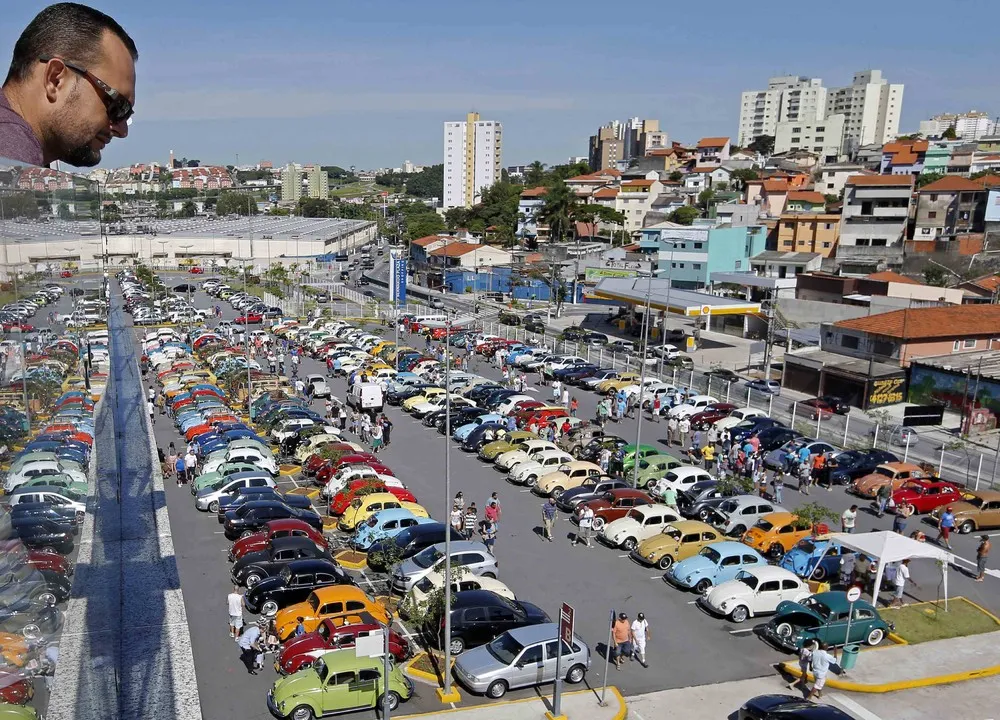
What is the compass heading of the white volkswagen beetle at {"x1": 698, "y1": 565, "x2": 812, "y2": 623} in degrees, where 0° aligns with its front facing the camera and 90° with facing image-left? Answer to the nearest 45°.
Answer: approximately 45°

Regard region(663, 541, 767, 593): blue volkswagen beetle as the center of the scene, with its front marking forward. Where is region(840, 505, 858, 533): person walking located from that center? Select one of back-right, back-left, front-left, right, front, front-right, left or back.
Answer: back

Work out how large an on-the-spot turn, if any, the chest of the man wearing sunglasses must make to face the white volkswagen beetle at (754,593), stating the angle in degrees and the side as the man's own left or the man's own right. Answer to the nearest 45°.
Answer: approximately 45° to the man's own left

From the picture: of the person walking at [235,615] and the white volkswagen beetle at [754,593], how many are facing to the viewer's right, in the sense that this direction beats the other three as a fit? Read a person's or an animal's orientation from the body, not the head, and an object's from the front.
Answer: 0

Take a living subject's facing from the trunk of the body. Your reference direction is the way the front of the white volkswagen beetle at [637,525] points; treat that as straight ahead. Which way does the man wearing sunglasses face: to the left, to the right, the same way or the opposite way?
the opposite way

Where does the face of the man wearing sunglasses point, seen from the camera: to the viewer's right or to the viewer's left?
to the viewer's right

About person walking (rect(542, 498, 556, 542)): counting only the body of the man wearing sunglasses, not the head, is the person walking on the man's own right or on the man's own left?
on the man's own left

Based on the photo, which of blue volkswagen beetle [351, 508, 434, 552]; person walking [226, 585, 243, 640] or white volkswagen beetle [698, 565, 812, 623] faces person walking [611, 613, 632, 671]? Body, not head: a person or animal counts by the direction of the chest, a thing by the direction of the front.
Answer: the white volkswagen beetle

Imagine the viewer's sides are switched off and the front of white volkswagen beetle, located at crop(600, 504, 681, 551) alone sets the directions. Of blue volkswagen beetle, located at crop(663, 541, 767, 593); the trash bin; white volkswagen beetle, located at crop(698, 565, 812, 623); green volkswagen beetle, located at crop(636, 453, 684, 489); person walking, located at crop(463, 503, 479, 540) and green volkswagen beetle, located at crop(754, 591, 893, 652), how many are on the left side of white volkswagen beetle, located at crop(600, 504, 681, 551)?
4

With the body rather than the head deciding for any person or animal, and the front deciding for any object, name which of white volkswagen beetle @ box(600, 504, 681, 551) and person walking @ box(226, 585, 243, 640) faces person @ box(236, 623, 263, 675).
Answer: the white volkswagen beetle

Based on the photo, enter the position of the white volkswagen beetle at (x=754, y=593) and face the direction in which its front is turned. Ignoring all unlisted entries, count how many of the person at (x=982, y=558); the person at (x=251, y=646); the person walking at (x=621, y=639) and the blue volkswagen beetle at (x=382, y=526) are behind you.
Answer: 1

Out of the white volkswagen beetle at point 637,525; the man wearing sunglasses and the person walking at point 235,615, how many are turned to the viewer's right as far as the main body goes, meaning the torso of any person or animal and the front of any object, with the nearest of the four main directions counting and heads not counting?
1

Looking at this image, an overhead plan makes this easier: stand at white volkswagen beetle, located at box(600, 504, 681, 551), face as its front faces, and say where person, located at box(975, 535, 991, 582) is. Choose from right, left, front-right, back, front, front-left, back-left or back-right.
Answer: back-left

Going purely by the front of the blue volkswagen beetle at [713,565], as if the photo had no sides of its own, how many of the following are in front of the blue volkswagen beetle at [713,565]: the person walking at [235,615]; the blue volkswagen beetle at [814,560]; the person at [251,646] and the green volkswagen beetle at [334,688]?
3

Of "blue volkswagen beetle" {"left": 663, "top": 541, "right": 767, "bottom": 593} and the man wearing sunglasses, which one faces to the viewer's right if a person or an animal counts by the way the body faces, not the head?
the man wearing sunglasses

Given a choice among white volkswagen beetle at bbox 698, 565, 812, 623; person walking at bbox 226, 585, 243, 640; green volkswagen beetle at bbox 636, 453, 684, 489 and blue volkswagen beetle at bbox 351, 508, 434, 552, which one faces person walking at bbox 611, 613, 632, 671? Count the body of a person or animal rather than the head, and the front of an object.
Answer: the white volkswagen beetle

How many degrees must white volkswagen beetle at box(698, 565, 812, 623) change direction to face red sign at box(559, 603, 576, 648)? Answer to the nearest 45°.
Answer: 0° — it already faces it
